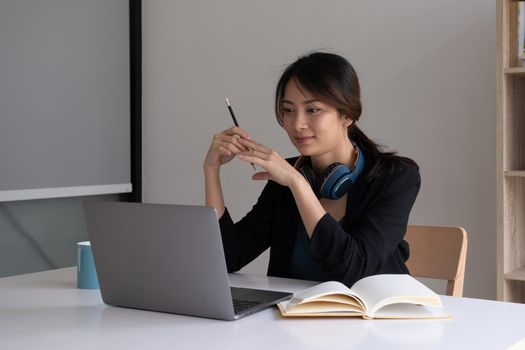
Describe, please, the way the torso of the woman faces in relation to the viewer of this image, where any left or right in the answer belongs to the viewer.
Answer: facing the viewer and to the left of the viewer

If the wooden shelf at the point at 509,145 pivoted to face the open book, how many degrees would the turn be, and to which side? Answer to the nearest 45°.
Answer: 0° — it already faces it

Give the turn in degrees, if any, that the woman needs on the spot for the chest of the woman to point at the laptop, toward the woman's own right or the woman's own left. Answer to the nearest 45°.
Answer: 0° — they already face it

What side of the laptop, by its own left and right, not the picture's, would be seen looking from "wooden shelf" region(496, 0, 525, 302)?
front

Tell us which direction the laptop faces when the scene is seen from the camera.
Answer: facing away from the viewer and to the right of the viewer

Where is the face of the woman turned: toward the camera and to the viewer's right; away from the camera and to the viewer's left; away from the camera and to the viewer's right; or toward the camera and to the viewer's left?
toward the camera and to the viewer's left

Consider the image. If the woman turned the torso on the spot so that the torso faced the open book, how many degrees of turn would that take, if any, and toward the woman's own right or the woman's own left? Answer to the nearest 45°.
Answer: approximately 45° to the woman's own left

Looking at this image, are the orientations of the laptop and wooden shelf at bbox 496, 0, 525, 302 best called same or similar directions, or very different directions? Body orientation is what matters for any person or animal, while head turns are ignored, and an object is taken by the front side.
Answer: very different directions

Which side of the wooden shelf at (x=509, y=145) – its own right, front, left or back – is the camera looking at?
front

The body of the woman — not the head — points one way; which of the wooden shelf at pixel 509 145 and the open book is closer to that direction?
the open book

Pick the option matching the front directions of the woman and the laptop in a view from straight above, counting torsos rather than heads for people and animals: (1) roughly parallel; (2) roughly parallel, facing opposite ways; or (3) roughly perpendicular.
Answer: roughly parallel, facing opposite ways

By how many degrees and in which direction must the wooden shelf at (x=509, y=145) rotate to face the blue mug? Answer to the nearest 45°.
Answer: approximately 45° to its right

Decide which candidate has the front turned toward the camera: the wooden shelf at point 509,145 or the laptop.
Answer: the wooden shelf

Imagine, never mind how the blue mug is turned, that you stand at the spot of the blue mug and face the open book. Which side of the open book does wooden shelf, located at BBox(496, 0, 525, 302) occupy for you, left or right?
left

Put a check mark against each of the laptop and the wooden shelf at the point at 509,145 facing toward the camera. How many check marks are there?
1
